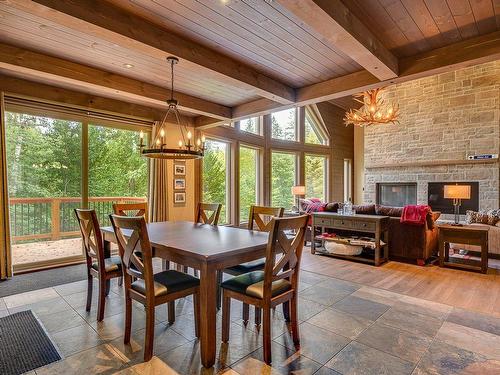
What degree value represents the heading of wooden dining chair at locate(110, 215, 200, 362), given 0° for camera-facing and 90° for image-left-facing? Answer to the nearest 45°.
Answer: approximately 225°

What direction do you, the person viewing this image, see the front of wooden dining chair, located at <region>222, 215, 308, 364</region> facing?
facing away from the viewer and to the left of the viewer

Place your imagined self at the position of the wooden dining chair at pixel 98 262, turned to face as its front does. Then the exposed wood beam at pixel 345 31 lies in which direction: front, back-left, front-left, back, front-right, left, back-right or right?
right

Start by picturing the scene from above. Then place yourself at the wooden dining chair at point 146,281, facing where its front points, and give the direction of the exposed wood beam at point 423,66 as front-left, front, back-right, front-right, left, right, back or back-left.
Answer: front-right

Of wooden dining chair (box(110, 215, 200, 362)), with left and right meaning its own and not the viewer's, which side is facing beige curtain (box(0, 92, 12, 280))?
left

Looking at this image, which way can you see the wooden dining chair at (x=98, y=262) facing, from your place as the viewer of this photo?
facing away from the viewer and to the right of the viewer

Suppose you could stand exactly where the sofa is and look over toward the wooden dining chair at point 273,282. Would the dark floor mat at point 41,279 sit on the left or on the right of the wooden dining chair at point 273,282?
right

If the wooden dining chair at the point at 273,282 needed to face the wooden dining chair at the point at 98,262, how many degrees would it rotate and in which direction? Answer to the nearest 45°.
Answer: approximately 45° to its left

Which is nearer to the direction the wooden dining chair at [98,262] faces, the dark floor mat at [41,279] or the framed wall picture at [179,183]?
the framed wall picture

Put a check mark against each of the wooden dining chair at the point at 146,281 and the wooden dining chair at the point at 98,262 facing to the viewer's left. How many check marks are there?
0

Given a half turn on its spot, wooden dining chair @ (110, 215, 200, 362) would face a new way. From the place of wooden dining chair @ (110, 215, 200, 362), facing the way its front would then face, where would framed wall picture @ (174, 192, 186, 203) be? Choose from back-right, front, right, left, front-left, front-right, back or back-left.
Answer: back-right

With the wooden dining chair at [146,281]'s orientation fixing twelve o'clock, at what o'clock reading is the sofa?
The sofa is roughly at 1 o'clock from the wooden dining chair.
